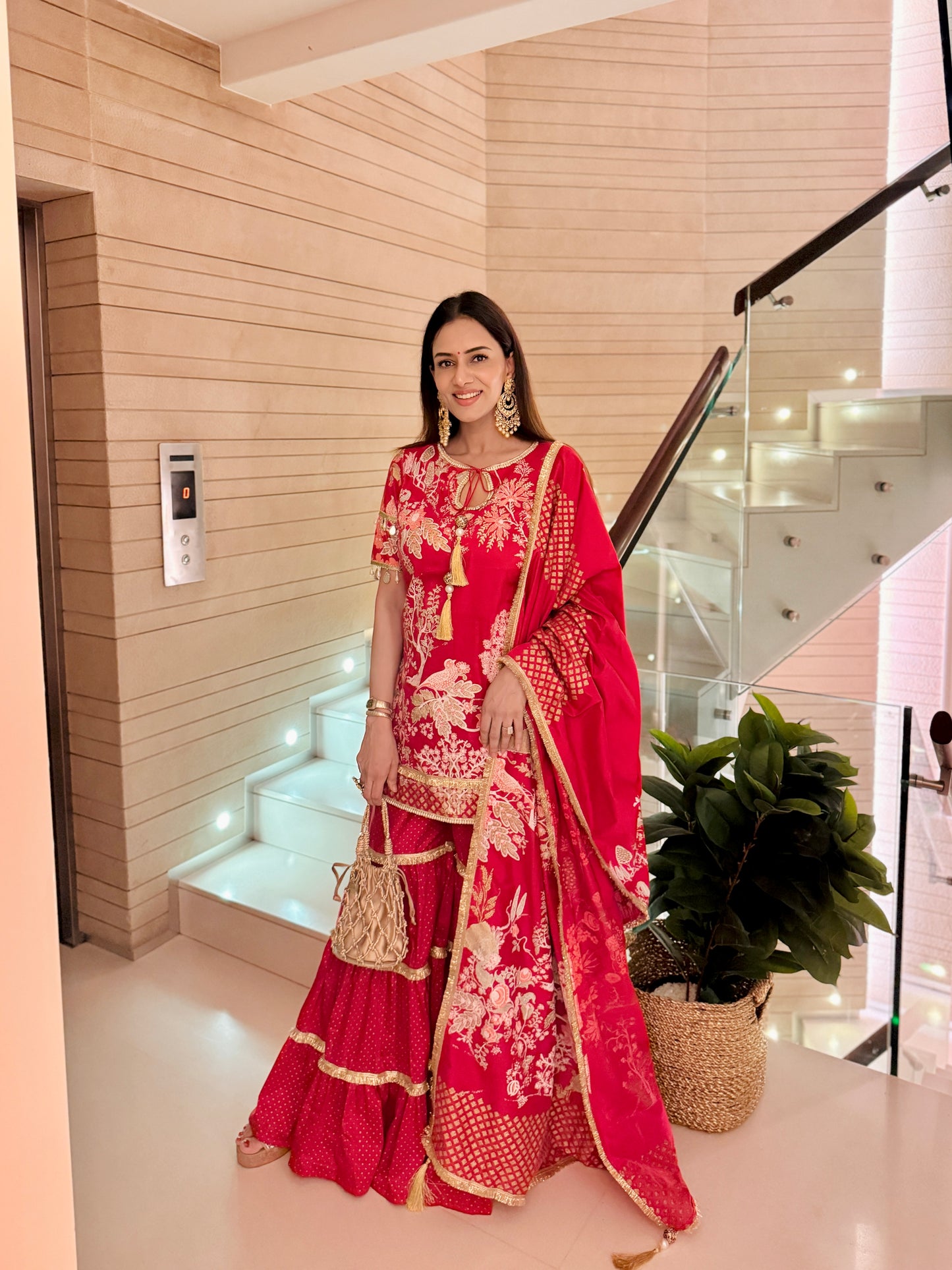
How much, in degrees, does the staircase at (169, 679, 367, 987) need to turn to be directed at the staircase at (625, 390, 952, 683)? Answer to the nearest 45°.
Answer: approximately 135° to its left

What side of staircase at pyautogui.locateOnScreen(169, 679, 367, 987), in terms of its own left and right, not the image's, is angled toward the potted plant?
left

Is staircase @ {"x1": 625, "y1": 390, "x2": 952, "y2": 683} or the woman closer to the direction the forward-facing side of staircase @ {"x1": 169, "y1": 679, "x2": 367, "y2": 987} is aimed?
the woman

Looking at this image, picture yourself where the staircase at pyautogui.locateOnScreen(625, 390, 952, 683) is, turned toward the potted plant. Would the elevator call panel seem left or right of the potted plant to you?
right

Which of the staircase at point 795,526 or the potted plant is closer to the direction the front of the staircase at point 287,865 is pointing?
the potted plant

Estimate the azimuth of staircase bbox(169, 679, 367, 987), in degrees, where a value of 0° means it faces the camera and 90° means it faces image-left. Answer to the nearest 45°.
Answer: approximately 45°
